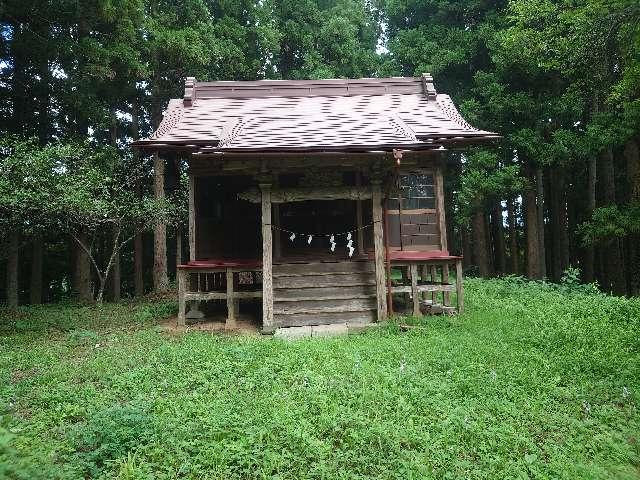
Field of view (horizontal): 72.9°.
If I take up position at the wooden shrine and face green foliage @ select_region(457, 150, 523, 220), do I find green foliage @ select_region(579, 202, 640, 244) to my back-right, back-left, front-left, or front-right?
front-right

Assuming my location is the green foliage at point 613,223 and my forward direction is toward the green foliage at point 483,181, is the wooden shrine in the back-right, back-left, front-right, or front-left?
front-left

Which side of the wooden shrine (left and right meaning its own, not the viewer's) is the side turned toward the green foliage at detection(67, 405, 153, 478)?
front

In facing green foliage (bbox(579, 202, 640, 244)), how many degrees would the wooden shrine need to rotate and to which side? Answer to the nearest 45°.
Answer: approximately 90° to its left

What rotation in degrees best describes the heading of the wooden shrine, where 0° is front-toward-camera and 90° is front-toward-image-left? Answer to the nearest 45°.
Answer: approximately 0°

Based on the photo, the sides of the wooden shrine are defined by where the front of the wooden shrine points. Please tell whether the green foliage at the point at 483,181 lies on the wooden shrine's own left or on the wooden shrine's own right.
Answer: on the wooden shrine's own left
